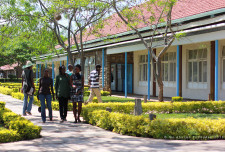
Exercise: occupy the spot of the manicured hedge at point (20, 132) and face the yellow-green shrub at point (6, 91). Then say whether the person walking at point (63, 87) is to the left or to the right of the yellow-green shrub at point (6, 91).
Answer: right

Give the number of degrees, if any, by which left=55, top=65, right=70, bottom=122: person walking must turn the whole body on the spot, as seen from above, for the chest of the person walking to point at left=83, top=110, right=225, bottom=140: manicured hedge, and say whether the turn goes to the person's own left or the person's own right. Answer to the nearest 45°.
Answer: approximately 45° to the person's own left

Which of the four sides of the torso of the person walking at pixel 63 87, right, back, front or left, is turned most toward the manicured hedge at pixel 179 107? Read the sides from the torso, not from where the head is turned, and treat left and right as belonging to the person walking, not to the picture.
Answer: left

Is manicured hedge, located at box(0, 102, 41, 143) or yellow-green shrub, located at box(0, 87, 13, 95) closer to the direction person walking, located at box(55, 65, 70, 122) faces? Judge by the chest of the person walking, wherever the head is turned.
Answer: the manicured hedge

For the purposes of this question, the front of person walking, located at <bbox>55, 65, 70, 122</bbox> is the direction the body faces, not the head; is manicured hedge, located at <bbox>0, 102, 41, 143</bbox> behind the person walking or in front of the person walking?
in front

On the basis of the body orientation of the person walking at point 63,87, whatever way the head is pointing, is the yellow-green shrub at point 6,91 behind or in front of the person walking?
behind

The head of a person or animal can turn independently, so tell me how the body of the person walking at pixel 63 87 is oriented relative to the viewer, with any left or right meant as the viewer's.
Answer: facing the viewer
